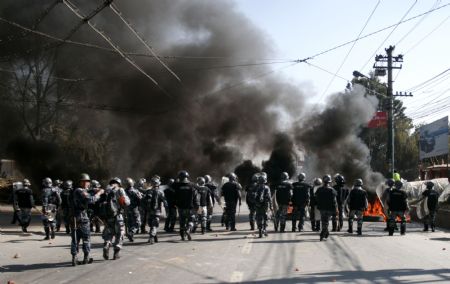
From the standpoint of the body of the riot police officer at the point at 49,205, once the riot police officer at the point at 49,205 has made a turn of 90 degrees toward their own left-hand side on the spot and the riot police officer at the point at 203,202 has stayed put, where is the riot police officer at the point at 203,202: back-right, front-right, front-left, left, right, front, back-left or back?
back

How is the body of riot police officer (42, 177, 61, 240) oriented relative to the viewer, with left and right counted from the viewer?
facing away from the viewer

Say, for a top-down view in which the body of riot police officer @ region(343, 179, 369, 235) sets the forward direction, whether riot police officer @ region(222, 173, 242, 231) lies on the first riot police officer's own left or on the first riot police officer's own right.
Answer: on the first riot police officer's own left

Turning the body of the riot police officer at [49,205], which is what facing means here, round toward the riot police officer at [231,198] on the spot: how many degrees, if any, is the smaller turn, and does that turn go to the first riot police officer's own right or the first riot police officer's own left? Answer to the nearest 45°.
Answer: approximately 90° to the first riot police officer's own right

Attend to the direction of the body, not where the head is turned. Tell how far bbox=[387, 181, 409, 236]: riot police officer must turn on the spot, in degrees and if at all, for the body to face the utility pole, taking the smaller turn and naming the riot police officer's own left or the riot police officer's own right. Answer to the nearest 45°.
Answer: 0° — they already face it

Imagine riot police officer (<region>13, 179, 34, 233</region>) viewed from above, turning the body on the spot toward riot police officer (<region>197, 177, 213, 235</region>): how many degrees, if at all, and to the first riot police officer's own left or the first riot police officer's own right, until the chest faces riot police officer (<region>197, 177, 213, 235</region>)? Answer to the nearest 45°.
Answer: approximately 135° to the first riot police officer's own right

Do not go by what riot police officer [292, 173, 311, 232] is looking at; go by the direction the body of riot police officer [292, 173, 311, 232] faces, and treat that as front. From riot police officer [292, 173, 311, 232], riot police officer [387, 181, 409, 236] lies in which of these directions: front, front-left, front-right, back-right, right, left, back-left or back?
right

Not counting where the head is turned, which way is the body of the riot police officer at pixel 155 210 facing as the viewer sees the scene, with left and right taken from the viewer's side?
facing away from the viewer

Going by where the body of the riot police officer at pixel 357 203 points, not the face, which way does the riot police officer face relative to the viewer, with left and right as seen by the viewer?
facing away from the viewer

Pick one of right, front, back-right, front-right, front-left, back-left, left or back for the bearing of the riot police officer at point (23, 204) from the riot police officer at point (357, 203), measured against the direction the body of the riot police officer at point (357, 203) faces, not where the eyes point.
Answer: left

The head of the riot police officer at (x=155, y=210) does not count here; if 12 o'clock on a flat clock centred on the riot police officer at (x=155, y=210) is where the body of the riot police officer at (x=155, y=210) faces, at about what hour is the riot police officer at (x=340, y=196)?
the riot police officer at (x=340, y=196) is roughly at 2 o'clock from the riot police officer at (x=155, y=210).

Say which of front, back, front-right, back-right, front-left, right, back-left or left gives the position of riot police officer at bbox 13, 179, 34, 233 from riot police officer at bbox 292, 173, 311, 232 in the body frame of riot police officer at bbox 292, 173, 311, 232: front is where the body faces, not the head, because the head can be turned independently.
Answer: left

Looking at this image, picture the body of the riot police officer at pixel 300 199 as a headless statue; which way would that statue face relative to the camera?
away from the camera

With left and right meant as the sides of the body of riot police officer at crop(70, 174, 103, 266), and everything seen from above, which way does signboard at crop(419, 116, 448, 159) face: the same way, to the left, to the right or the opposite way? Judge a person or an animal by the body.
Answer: the opposite way

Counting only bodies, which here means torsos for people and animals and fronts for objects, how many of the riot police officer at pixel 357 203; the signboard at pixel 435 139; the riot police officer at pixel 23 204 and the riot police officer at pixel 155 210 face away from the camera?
3
